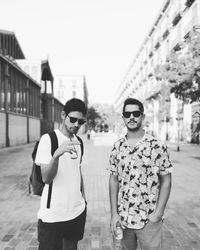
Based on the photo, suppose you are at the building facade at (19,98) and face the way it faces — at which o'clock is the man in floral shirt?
The man in floral shirt is roughly at 3 o'clock from the building facade.

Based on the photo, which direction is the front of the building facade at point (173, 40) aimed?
to the viewer's left

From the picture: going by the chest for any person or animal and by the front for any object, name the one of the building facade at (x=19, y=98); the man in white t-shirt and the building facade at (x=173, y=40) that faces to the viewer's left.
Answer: the building facade at (x=173, y=40)

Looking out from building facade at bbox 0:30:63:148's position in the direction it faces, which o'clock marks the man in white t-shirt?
The man in white t-shirt is roughly at 3 o'clock from the building facade.

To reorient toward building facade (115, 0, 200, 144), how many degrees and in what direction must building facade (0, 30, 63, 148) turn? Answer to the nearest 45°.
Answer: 0° — it already faces it

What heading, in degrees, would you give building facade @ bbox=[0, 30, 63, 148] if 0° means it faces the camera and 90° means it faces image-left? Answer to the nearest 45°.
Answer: approximately 270°

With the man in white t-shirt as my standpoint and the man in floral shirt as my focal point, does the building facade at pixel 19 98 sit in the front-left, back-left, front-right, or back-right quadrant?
back-left

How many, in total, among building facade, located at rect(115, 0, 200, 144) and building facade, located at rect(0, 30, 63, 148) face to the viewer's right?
1

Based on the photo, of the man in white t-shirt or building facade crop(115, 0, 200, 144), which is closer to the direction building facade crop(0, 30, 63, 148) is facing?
the building facade

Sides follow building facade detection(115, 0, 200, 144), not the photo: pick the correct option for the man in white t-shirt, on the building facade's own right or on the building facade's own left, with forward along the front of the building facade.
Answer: on the building facade's own left

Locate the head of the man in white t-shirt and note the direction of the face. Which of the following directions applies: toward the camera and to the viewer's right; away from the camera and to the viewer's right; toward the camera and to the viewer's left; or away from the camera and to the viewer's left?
toward the camera and to the viewer's right

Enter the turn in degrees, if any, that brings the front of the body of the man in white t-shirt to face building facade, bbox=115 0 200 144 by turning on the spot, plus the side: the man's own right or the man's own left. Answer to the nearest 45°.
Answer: approximately 90° to the man's own left

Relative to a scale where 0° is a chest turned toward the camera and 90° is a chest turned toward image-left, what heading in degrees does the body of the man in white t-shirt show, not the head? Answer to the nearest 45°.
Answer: approximately 315°
